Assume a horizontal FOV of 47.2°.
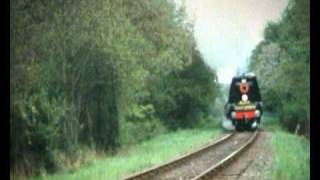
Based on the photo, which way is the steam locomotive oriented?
toward the camera
